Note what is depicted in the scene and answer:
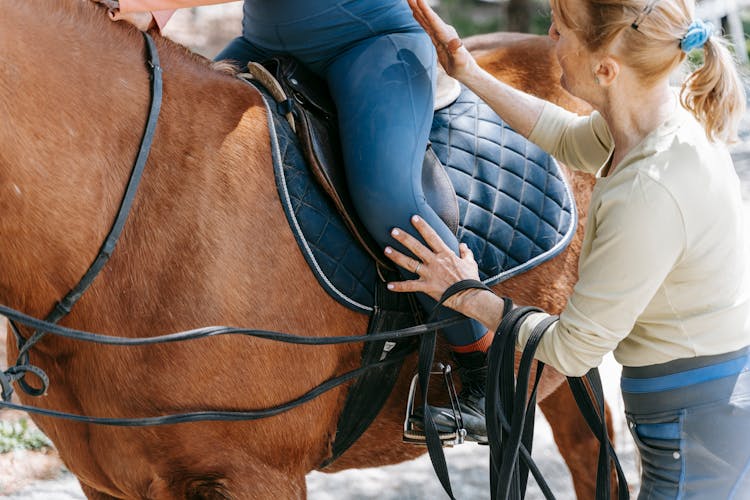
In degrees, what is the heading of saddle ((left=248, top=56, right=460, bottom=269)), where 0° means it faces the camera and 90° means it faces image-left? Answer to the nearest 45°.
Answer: approximately 45°

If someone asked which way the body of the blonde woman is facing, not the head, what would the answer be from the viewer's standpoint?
to the viewer's left

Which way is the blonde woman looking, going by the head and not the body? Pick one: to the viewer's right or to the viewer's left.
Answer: to the viewer's left
